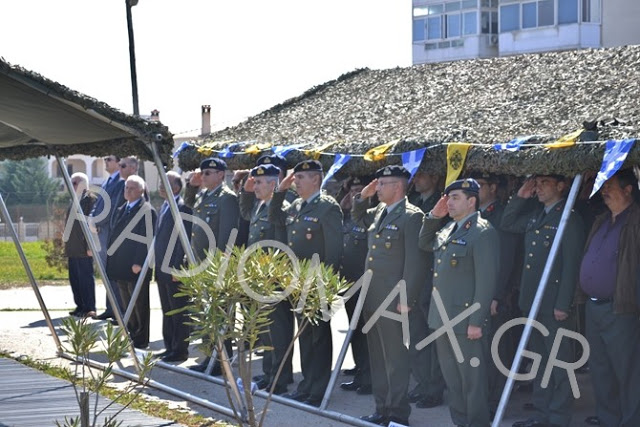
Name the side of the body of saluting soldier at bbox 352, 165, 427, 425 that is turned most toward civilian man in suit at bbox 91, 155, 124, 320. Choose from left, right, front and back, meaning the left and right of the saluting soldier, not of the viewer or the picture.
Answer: right

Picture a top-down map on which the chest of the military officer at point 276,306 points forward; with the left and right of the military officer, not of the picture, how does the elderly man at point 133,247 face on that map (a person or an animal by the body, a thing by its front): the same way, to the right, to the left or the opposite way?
the same way

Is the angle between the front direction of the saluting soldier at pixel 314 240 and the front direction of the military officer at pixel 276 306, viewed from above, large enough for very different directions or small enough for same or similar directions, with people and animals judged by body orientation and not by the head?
same or similar directions

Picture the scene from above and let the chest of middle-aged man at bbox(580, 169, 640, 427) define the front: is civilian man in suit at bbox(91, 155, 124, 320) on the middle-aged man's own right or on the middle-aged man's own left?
on the middle-aged man's own right

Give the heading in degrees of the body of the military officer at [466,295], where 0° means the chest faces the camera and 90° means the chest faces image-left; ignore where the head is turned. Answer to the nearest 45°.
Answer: approximately 45°

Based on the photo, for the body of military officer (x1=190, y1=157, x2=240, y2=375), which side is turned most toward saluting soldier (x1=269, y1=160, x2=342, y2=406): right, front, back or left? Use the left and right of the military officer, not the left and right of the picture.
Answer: left

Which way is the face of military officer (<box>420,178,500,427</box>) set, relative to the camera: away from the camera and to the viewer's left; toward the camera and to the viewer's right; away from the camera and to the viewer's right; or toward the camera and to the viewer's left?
toward the camera and to the viewer's left

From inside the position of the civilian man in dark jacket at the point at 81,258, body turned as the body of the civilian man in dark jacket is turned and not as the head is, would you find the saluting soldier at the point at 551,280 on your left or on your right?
on your left

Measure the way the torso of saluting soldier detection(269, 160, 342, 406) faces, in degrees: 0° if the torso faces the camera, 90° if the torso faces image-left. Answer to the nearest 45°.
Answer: approximately 45°

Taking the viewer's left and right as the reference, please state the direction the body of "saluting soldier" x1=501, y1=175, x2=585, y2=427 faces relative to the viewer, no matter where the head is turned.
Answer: facing the viewer and to the left of the viewer

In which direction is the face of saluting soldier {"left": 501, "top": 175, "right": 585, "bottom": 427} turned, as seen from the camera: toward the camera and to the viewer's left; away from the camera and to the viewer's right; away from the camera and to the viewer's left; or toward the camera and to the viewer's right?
toward the camera and to the viewer's left

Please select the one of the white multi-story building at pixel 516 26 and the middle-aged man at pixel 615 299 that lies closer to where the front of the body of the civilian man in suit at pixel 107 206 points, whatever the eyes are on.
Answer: the middle-aged man

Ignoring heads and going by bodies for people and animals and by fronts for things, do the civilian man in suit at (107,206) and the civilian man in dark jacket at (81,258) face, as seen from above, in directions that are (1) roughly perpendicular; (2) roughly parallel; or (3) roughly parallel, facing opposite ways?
roughly parallel

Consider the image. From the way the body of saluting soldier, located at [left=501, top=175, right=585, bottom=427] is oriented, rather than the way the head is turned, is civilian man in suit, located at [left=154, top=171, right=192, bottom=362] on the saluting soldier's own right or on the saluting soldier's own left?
on the saluting soldier's own right

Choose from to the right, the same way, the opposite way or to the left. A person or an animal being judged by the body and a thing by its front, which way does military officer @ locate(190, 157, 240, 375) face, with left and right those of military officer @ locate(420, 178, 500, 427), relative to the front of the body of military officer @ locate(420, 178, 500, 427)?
the same way

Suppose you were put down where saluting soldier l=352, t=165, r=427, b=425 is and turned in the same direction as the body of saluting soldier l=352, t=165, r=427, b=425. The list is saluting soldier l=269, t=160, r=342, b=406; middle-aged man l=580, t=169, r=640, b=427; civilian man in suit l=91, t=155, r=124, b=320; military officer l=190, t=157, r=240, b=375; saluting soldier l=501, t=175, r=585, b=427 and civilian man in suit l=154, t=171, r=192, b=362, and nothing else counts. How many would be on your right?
4

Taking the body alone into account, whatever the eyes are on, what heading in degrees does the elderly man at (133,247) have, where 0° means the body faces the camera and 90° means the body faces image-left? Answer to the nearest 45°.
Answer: approximately 45°
